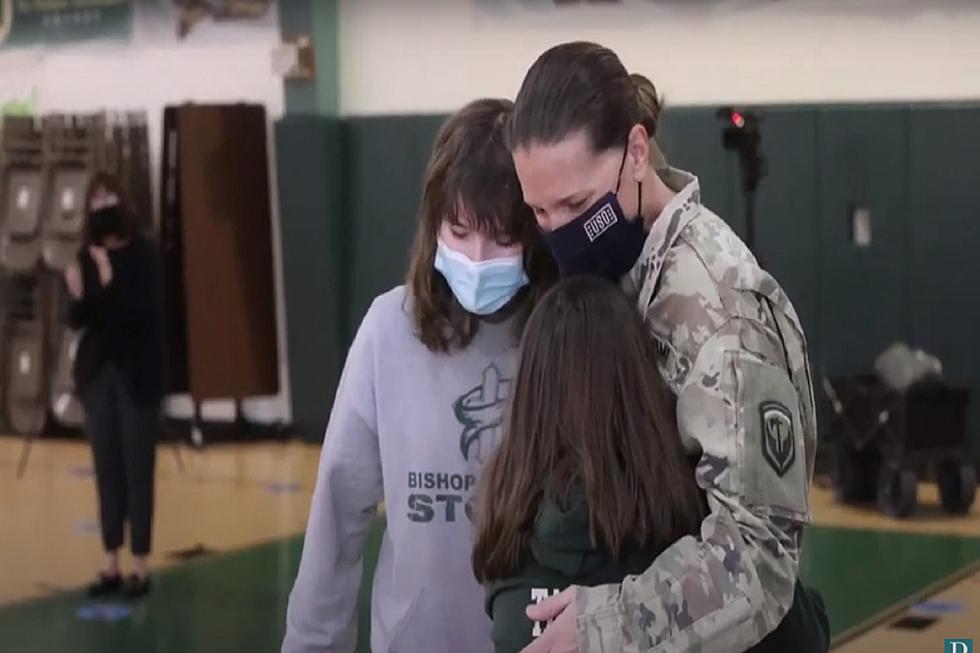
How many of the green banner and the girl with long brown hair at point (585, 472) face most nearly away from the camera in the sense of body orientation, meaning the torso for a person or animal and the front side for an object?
1

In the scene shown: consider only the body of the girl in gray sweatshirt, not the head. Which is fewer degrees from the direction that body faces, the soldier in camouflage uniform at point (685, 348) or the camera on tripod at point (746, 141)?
the soldier in camouflage uniform

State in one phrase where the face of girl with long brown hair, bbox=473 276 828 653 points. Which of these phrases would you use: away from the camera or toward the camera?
away from the camera

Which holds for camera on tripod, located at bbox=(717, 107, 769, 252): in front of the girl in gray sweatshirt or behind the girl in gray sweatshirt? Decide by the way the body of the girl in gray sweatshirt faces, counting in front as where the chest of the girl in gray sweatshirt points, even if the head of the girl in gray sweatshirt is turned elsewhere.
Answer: behind

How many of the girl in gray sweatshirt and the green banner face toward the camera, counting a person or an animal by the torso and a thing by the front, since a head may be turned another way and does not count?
2

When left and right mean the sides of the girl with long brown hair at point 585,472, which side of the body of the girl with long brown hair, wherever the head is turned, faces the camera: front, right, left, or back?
back

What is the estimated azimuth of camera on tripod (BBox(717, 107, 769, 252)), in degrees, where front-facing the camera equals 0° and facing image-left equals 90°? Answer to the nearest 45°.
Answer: approximately 45°

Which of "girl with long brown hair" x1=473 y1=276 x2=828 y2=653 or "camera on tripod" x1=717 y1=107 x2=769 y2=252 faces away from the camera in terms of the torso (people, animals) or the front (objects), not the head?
the girl with long brown hair

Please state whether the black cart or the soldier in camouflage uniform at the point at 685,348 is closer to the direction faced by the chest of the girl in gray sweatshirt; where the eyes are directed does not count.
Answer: the soldier in camouflage uniform

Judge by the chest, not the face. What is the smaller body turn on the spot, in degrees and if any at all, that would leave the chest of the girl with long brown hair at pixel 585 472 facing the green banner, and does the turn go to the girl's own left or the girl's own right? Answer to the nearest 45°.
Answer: approximately 45° to the girl's own left

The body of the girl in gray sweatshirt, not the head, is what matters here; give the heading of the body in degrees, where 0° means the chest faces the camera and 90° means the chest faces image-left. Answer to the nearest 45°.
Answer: approximately 0°
